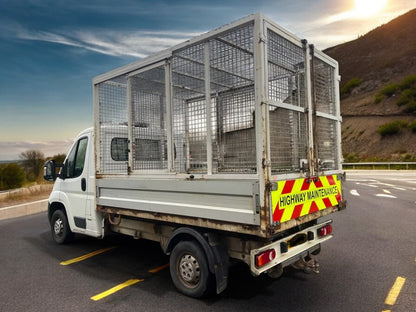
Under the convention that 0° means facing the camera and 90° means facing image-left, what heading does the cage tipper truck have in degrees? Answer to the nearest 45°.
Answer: approximately 135°

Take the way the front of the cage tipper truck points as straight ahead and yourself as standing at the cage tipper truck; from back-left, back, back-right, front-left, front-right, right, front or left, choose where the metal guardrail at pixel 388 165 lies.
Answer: right
